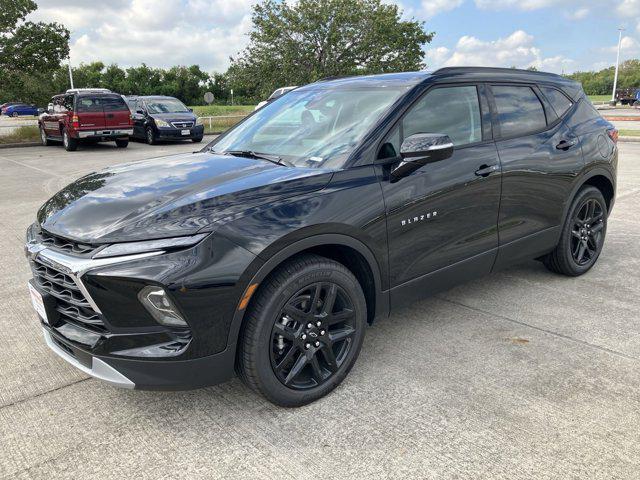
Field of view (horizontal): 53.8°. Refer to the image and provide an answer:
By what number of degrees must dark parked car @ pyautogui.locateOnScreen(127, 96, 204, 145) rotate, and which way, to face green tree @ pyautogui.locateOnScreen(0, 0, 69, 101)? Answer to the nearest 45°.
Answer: approximately 180°

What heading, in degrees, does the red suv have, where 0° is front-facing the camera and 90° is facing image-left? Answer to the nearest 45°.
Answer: approximately 135°

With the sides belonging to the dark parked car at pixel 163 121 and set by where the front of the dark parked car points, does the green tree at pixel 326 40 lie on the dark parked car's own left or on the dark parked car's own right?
on the dark parked car's own left

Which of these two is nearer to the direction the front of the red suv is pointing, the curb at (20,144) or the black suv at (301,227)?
the curb

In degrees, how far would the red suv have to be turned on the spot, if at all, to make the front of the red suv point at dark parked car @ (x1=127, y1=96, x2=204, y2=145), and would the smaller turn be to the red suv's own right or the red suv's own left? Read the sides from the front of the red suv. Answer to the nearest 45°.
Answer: approximately 90° to the red suv's own right

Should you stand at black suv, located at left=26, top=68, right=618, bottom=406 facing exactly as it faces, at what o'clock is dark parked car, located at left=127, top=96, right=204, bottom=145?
The dark parked car is roughly at 4 o'clock from the black suv.

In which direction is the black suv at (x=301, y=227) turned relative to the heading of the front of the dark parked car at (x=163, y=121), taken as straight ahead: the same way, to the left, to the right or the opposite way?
to the right

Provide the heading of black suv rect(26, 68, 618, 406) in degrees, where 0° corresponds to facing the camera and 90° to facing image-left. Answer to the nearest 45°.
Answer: approximately 45°

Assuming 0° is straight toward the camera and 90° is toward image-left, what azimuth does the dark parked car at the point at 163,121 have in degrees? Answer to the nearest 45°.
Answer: approximately 315°

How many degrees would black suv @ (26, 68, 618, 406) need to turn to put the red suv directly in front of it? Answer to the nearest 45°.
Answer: approximately 90° to its right
